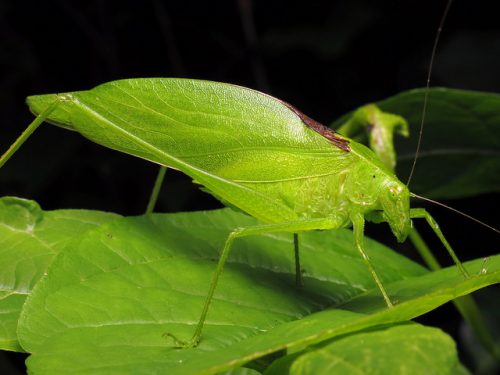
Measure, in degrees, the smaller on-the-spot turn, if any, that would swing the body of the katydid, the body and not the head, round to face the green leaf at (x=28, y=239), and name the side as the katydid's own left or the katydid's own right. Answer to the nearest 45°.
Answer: approximately 180°

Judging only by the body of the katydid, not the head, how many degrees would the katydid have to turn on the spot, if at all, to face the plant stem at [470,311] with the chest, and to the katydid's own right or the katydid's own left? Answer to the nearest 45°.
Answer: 0° — it already faces it

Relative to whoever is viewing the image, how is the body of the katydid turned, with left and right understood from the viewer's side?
facing to the right of the viewer

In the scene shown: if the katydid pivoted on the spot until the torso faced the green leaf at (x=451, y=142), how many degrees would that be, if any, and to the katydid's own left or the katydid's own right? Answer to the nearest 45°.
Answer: approximately 45° to the katydid's own left
